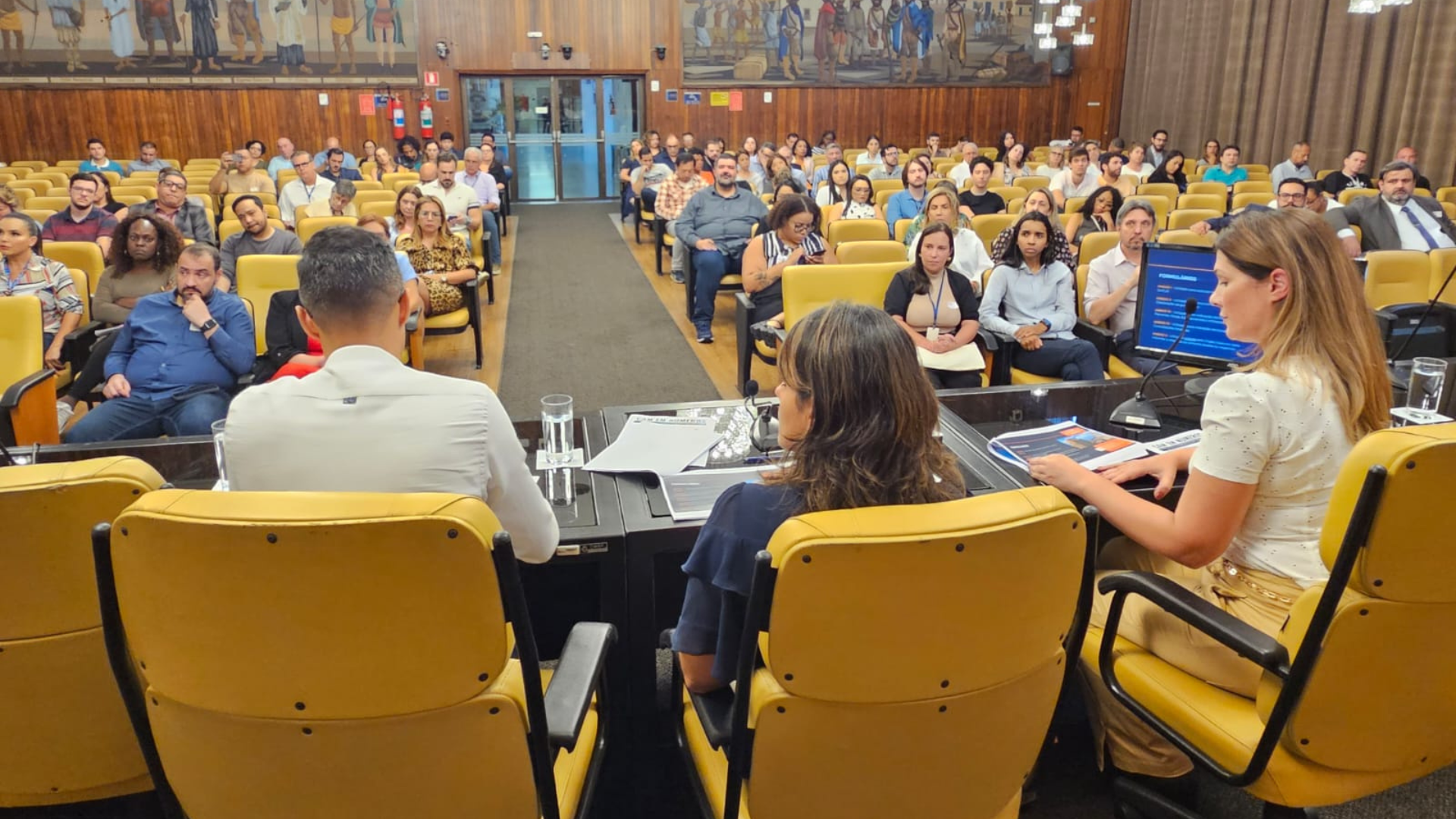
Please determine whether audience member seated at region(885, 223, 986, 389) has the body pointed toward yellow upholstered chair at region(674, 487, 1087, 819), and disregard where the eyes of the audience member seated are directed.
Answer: yes

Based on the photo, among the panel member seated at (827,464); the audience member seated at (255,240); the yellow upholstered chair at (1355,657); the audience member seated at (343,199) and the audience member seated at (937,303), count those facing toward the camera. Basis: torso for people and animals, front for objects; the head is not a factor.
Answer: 3

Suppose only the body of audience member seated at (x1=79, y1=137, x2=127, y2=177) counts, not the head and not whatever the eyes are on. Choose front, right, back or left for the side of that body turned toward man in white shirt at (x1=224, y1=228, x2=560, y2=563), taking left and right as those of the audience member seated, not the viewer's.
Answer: front

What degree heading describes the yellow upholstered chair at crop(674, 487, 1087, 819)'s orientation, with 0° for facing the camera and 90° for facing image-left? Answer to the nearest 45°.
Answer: approximately 135°

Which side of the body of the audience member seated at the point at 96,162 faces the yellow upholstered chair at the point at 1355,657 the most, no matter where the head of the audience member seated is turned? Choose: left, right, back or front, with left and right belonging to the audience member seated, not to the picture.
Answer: front

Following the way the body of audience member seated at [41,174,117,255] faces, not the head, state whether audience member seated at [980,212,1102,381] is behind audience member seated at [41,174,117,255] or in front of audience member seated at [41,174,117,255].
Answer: in front

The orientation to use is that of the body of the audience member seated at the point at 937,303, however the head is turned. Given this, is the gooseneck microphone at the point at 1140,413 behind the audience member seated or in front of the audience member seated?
in front

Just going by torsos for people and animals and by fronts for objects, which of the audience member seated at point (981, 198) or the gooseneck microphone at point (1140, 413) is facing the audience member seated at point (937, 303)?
the audience member seated at point (981, 198)

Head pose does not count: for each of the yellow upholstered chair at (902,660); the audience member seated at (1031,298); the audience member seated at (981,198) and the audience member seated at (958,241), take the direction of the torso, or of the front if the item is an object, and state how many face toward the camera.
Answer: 3

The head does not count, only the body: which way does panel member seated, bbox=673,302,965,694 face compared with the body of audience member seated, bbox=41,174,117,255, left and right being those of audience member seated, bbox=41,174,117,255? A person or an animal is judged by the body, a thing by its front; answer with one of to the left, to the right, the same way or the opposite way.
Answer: the opposite way

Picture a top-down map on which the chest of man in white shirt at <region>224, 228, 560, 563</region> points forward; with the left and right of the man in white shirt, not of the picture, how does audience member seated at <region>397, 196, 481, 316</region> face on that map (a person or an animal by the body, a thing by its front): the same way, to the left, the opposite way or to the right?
the opposite way

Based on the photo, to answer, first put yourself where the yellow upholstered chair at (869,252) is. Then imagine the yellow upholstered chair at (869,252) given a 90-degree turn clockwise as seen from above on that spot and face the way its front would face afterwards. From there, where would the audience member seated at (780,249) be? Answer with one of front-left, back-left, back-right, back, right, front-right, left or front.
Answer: front-right

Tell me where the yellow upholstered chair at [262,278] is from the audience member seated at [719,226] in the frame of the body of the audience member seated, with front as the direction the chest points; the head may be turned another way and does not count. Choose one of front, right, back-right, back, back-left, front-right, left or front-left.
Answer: front-right

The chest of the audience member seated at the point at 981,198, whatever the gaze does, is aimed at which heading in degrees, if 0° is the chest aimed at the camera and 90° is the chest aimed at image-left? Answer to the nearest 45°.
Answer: approximately 0°

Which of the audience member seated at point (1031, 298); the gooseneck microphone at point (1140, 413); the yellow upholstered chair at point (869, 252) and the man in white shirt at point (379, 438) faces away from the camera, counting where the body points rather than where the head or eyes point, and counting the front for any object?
the man in white shirt

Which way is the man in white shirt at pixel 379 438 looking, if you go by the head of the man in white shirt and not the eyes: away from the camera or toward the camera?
away from the camera

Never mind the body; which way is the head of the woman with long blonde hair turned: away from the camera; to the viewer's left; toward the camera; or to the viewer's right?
to the viewer's left
